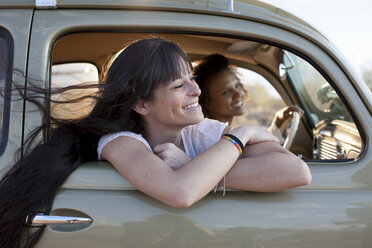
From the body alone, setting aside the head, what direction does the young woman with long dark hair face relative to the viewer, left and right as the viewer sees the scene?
facing the viewer and to the right of the viewer

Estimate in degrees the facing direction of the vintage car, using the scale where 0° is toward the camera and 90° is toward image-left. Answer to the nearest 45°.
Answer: approximately 270°
